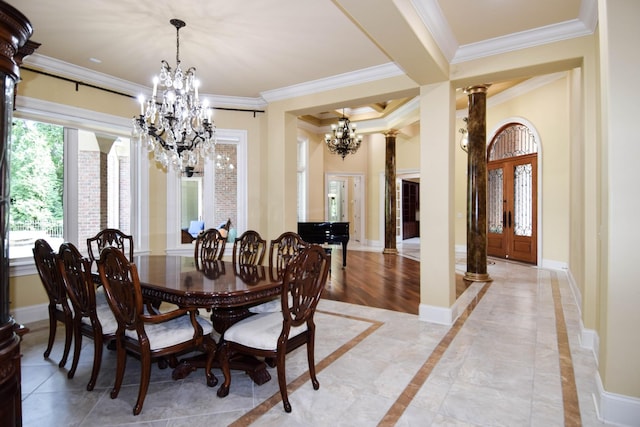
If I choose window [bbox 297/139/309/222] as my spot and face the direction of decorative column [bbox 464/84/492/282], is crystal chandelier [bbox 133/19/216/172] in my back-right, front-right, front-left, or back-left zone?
front-right

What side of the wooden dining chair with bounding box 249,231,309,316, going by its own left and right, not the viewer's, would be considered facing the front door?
back

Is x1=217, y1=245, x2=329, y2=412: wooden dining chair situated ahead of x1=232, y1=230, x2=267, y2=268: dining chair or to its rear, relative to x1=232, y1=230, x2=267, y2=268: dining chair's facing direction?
ahead

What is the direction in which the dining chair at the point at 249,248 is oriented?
toward the camera

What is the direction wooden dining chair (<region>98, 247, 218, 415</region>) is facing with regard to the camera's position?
facing away from the viewer and to the right of the viewer

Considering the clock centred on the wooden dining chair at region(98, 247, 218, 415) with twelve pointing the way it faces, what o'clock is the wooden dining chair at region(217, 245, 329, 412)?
the wooden dining chair at region(217, 245, 329, 412) is roughly at 2 o'clock from the wooden dining chair at region(98, 247, 218, 415).

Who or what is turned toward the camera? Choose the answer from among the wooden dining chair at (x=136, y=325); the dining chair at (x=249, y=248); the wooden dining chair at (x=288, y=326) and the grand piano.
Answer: the dining chair

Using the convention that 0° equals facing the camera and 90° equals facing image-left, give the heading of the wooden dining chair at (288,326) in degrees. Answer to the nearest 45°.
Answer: approximately 135°

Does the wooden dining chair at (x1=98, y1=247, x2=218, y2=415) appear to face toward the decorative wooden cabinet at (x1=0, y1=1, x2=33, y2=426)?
no

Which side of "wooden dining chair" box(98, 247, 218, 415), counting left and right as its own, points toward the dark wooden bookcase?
front

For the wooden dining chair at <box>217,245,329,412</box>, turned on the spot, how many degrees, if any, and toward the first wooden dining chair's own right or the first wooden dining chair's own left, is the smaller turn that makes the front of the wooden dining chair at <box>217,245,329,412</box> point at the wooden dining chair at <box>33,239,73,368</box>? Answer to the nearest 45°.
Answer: approximately 45° to the first wooden dining chair's own left

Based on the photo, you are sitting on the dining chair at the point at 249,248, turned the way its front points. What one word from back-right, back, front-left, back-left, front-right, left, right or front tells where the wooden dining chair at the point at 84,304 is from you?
front-right
